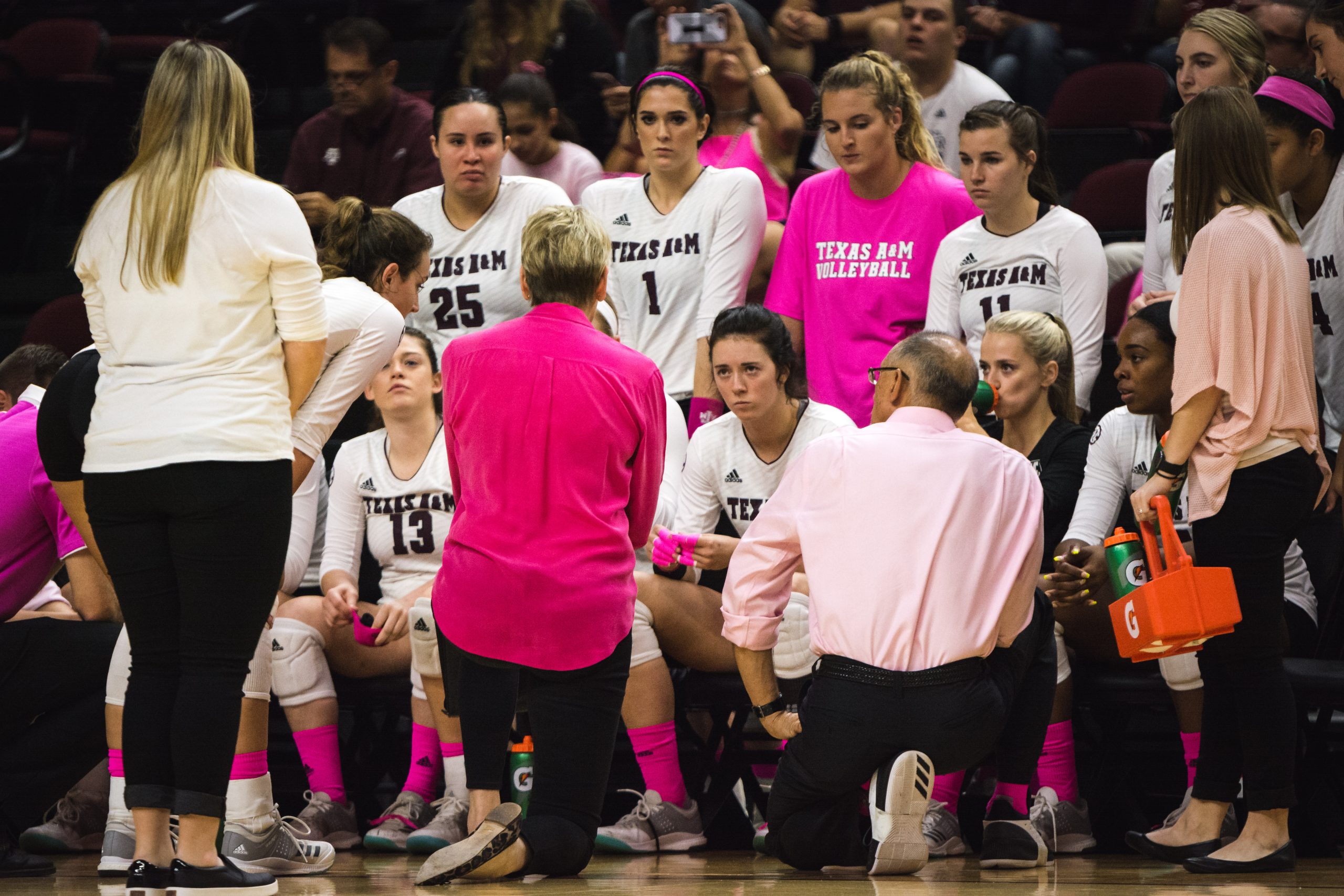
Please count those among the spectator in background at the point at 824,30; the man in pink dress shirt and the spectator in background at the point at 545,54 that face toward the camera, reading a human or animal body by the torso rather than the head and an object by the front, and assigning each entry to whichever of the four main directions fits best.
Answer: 2

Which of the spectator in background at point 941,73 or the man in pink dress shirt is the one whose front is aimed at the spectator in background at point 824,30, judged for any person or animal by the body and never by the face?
the man in pink dress shirt

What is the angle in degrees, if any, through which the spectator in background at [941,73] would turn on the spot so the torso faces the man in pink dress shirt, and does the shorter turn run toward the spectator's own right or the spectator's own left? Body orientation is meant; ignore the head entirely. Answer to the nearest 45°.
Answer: approximately 45° to the spectator's own left

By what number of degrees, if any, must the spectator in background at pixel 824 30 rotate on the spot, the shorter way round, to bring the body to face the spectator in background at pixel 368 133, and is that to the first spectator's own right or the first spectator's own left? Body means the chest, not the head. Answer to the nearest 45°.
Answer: approximately 90° to the first spectator's own right

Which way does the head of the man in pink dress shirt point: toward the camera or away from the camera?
away from the camera

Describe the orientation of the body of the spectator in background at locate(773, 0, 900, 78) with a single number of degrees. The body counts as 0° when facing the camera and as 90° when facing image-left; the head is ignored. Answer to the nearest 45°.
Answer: approximately 0°

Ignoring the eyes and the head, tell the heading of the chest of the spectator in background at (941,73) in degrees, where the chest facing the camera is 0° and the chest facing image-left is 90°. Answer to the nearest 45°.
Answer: approximately 45°

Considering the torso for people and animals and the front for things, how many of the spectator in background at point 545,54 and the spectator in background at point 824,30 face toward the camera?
2

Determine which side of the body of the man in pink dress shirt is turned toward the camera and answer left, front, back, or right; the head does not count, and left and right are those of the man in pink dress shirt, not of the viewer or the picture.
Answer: back

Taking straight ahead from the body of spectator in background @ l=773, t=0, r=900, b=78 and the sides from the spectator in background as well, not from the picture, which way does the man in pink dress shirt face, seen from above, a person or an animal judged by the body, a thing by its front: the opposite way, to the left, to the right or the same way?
the opposite way

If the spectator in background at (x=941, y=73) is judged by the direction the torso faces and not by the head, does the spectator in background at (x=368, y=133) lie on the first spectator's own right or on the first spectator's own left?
on the first spectator's own right
